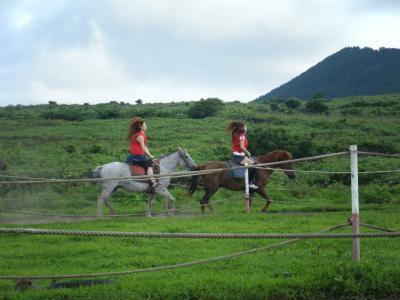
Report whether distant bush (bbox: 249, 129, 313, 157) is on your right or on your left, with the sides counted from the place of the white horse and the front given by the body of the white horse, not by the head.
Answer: on your left

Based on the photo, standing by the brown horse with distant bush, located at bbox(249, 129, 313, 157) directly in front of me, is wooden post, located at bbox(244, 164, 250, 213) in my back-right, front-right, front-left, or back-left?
back-right

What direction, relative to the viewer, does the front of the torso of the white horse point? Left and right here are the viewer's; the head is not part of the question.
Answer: facing to the right of the viewer

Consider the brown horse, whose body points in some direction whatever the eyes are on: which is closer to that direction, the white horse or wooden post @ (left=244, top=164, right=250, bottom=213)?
the wooden post

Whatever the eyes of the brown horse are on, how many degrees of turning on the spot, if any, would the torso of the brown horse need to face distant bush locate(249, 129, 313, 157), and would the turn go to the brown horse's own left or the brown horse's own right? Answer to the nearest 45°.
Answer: approximately 90° to the brown horse's own left

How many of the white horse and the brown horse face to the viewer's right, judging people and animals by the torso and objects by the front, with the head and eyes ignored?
2

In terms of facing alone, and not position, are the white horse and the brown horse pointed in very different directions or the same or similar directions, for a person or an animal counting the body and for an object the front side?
same or similar directions

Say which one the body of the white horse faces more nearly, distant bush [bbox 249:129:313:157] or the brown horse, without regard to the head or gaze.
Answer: the brown horse

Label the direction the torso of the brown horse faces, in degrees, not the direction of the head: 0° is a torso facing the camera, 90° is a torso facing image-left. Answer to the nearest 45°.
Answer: approximately 270°

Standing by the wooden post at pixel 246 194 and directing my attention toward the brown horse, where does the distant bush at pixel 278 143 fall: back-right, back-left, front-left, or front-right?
front-right

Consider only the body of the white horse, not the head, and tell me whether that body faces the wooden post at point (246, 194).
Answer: yes

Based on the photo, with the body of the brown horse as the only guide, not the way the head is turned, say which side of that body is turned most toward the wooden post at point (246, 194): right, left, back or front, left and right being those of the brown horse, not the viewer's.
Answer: right

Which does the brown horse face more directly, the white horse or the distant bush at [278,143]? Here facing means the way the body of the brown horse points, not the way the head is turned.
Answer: the distant bush

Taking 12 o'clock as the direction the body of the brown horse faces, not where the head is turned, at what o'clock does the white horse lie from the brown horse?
The white horse is roughly at 5 o'clock from the brown horse.
